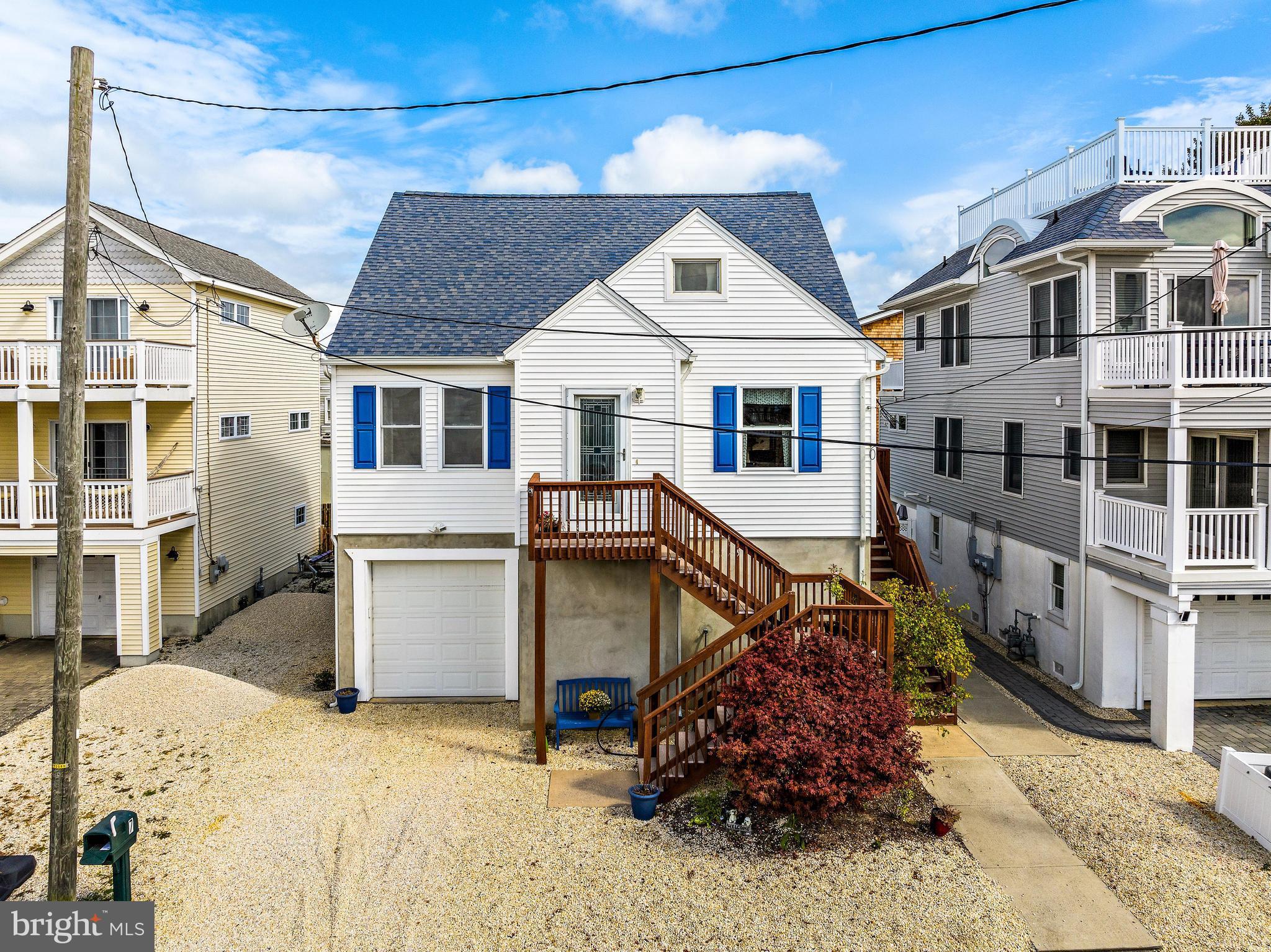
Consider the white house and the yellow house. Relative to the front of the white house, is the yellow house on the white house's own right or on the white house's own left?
on the white house's own right

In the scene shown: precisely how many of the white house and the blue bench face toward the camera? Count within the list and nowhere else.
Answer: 2

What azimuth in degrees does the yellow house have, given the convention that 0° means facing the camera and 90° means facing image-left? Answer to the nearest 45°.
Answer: approximately 45°

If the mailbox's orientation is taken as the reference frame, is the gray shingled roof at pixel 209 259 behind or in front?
behind

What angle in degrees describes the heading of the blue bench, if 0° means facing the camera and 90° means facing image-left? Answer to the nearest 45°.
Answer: approximately 0°

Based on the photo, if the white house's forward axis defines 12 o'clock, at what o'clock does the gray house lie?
The gray house is roughly at 9 o'clock from the white house.

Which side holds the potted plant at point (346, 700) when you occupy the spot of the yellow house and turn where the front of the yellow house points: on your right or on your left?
on your left

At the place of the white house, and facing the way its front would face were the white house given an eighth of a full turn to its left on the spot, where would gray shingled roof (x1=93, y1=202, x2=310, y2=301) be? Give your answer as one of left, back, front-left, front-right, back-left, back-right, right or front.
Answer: back

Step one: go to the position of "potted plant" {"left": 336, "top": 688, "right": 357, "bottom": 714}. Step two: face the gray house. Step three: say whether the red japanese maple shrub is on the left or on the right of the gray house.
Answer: right
